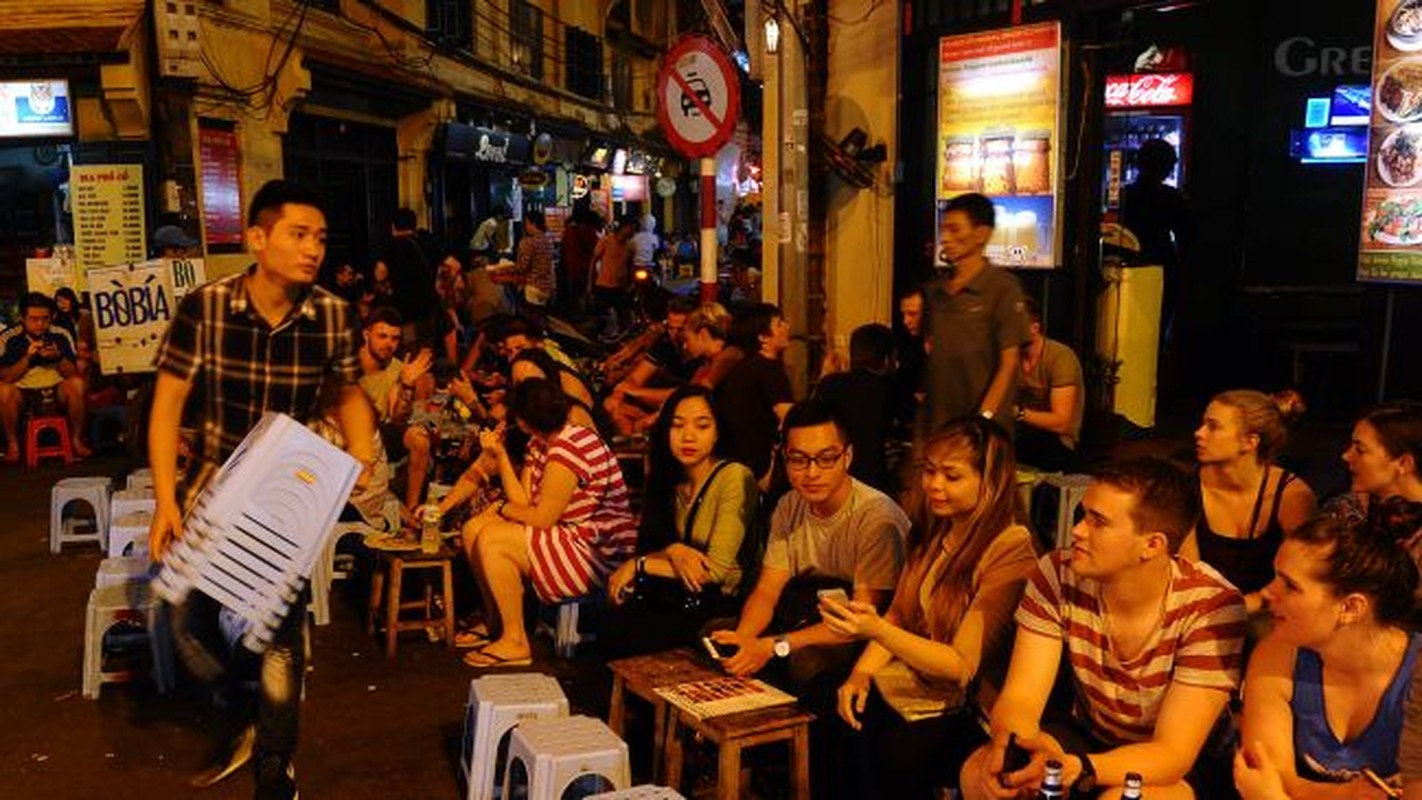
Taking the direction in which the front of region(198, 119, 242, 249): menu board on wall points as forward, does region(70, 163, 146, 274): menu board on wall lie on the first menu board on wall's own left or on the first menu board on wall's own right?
on the first menu board on wall's own right

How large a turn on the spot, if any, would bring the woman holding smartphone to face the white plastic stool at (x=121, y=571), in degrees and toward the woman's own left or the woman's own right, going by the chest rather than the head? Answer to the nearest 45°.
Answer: approximately 45° to the woman's own right

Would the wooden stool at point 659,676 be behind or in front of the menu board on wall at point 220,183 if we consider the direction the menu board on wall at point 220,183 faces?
in front

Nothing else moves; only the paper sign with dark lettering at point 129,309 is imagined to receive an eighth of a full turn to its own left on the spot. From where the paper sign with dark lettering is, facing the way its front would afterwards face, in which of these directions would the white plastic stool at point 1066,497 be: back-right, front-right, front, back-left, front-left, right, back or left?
front

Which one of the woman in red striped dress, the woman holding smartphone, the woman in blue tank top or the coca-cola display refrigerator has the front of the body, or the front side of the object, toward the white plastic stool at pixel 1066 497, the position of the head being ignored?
the coca-cola display refrigerator

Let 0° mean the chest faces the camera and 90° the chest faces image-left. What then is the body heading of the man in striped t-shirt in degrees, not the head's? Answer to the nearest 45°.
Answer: approximately 45°

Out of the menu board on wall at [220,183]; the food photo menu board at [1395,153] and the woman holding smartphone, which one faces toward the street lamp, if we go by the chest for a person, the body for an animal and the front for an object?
the menu board on wall

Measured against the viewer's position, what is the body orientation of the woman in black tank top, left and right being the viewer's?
facing the viewer and to the left of the viewer

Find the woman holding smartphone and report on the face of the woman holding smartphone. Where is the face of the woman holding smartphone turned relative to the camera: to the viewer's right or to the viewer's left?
to the viewer's left

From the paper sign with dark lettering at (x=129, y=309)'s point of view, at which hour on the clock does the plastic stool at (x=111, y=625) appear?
The plastic stool is roughly at 12 o'clock from the paper sign with dark lettering.

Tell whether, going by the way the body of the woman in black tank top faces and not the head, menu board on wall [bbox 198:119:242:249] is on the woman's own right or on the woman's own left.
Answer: on the woman's own right

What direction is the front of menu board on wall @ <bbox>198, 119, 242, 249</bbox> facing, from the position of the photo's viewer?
facing the viewer and to the right of the viewer

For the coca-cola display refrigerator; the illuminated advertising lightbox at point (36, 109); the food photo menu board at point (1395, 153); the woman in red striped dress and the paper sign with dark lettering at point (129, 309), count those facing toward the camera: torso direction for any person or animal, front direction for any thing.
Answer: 4

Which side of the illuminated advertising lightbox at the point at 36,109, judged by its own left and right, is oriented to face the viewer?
front

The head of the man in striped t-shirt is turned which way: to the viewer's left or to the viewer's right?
to the viewer's left

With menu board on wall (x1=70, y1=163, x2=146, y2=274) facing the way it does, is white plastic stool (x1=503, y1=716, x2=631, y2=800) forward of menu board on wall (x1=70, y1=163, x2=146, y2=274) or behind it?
forward
